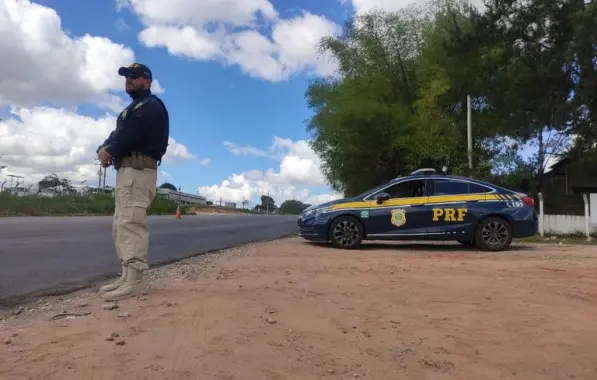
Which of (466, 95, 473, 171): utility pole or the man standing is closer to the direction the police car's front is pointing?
the man standing

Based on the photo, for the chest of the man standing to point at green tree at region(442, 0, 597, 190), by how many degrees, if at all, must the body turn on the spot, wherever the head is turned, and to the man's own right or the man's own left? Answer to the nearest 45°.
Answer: approximately 135° to the man's own right

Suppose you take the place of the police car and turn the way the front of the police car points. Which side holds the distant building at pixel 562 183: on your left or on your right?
on your right

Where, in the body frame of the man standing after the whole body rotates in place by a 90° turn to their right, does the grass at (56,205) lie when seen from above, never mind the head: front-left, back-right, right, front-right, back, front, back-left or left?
front

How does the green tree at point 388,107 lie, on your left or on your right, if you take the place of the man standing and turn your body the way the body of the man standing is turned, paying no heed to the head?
on your right

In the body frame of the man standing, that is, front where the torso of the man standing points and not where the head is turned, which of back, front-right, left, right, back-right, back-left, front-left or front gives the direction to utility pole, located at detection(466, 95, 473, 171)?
back-right

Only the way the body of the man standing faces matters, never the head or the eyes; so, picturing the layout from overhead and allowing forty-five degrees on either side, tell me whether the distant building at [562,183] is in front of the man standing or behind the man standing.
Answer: behind

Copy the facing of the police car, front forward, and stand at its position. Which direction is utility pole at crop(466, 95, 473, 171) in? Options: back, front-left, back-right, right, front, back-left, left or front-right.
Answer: right

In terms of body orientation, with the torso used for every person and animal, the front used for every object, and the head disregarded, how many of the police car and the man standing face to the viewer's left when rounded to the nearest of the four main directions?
2

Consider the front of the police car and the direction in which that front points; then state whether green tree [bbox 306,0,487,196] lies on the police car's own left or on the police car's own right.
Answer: on the police car's own right

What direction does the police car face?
to the viewer's left

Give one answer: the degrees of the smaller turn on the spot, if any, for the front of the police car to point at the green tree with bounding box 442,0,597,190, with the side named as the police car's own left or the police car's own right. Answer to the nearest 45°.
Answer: approximately 135° to the police car's own right

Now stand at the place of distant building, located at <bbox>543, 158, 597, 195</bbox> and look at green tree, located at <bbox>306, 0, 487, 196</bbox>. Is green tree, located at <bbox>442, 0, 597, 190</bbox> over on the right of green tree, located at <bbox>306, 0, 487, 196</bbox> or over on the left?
left

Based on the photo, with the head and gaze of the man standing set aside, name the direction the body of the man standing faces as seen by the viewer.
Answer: to the viewer's left
